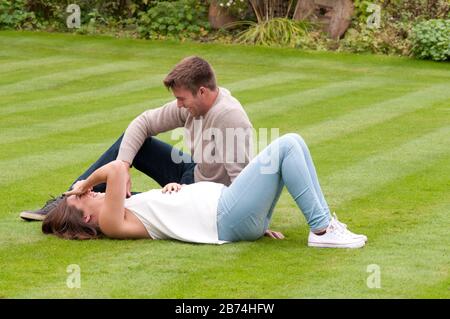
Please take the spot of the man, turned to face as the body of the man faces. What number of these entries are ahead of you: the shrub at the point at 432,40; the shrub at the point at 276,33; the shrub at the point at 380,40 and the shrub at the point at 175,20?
0

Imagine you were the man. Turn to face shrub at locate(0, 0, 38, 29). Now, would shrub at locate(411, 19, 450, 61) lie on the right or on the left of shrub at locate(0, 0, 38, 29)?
right

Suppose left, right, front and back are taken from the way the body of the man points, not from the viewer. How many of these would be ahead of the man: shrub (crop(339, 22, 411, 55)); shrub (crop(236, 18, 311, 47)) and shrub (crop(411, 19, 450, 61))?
0

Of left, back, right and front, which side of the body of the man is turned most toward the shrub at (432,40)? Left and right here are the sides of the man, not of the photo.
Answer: back

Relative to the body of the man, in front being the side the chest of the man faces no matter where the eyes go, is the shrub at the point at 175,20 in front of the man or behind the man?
behind

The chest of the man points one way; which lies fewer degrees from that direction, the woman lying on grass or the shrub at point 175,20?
the woman lying on grass

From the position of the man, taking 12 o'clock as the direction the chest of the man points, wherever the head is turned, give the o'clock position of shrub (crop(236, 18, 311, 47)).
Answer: The shrub is roughly at 5 o'clock from the man.

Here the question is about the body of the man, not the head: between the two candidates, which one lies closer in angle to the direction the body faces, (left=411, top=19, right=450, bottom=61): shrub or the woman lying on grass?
the woman lying on grass

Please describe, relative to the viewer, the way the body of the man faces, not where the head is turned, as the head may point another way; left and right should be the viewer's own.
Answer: facing the viewer and to the left of the viewer

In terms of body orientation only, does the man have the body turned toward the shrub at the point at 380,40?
no

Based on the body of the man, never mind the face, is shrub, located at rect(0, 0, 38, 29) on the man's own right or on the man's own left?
on the man's own right

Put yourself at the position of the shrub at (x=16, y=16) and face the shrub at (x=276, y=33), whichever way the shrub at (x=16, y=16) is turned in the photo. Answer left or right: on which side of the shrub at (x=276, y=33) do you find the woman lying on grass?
right
